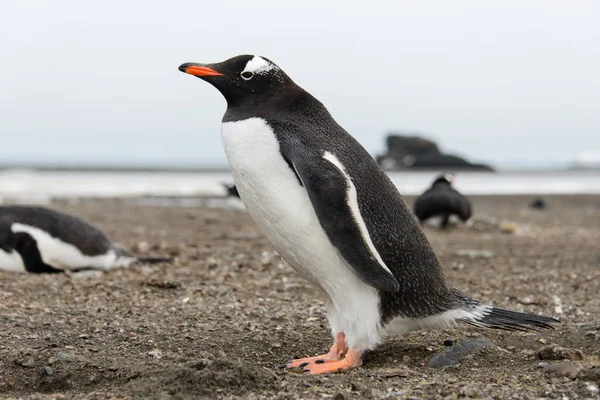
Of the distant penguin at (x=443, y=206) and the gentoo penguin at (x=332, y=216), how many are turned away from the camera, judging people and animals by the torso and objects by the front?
1

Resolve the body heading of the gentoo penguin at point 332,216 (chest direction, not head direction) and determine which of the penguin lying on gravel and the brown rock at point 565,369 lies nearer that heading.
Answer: the penguin lying on gravel

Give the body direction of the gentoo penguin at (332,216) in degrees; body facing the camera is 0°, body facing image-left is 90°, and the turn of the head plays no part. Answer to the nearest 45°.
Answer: approximately 90°

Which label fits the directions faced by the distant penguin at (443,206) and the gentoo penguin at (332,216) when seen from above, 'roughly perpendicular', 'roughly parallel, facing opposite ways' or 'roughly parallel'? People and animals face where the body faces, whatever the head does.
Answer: roughly perpendicular

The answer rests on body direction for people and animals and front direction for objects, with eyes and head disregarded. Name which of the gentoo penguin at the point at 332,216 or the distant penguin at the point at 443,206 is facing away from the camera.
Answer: the distant penguin

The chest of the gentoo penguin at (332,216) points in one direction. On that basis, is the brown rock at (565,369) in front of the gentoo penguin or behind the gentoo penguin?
behind

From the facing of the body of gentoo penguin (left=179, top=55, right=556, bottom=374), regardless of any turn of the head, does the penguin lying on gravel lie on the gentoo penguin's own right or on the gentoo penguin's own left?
on the gentoo penguin's own right

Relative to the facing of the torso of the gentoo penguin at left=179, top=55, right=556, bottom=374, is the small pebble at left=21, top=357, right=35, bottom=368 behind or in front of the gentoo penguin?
in front

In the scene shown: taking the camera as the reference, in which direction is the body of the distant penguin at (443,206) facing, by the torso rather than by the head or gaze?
away from the camera
